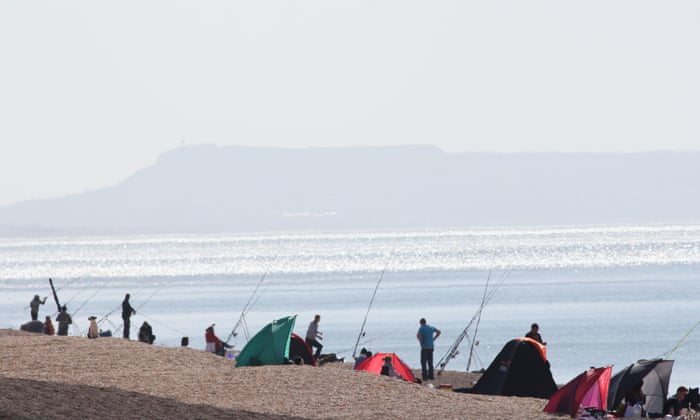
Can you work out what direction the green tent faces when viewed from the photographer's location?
facing to the right of the viewer

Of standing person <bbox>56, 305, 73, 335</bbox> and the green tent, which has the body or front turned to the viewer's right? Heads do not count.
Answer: the green tent

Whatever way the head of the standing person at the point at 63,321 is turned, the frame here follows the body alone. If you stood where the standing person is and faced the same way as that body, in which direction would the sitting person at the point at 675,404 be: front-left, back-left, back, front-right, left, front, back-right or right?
back-right

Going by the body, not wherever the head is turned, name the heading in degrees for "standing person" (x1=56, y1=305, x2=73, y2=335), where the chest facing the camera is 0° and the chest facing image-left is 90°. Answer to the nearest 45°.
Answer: approximately 180°

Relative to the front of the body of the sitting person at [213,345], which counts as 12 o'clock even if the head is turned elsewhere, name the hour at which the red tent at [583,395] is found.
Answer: The red tent is roughly at 2 o'clock from the sitting person.

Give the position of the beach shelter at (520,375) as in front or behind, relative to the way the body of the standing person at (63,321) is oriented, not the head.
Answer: behind
